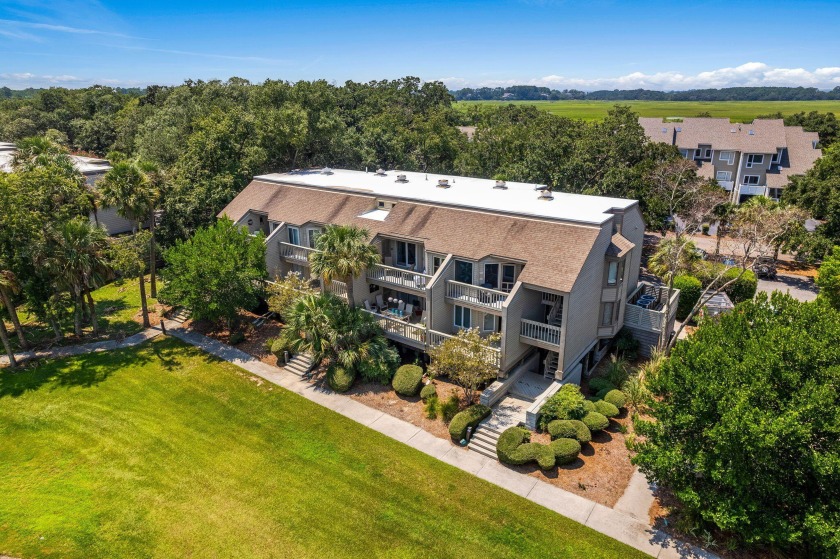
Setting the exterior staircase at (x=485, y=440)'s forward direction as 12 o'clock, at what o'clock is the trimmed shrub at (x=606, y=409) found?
The trimmed shrub is roughly at 7 o'clock from the exterior staircase.

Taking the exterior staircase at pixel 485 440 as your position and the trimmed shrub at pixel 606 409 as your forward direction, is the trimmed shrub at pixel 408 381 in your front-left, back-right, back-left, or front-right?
back-left

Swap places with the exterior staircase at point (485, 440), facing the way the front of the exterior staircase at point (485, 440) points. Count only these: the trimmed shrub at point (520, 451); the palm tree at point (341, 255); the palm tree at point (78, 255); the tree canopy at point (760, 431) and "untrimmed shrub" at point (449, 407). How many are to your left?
2

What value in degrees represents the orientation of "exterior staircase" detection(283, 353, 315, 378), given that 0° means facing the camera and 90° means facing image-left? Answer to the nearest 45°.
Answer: approximately 45°

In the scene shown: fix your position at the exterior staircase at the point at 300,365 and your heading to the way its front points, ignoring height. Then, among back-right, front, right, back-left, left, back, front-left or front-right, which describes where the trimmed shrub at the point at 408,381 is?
left

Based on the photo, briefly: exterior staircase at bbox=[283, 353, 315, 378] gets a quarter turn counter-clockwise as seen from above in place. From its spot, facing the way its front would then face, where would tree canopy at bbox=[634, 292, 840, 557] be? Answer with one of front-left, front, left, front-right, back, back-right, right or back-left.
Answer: front

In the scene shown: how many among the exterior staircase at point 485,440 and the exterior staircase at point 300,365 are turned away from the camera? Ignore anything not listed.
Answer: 0

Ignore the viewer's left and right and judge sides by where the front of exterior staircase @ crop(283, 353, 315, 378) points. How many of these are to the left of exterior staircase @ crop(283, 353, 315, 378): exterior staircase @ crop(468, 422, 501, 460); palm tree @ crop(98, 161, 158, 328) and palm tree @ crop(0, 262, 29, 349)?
1

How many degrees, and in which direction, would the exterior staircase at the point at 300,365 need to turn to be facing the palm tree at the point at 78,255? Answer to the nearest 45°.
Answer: approximately 45° to its right

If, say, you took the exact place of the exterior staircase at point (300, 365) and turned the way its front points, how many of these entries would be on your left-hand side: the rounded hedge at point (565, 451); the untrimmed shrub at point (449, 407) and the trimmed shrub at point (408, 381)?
3

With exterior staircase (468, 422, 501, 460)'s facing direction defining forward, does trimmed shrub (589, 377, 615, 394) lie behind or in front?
behind

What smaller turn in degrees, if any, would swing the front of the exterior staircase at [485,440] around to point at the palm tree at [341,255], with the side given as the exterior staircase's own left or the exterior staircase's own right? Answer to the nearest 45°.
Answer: approximately 90° to the exterior staircase's own right

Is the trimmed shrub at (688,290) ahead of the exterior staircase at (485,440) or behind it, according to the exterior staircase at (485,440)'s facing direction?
behind

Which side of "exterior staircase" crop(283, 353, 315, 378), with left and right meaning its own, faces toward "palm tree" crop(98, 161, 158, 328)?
right

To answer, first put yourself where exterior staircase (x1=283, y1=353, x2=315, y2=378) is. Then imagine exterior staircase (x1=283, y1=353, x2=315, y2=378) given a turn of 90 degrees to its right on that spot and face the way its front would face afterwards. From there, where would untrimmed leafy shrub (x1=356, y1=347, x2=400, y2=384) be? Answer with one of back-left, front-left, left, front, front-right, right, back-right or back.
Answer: back

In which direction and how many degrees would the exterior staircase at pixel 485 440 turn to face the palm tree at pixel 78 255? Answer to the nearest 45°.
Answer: approximately 45° to its right

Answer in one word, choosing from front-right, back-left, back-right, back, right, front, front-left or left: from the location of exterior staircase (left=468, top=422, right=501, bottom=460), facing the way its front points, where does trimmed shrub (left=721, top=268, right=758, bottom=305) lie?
back
